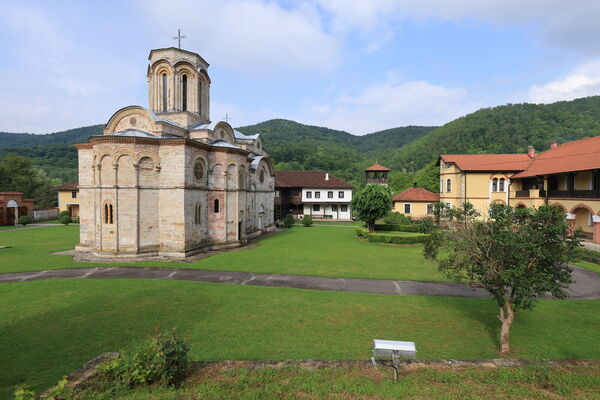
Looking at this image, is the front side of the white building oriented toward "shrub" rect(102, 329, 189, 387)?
yes

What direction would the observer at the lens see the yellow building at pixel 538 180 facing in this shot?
facing the viewer and to the left of the viewer

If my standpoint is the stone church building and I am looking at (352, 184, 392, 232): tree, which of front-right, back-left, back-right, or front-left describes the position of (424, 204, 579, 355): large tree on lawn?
front-right

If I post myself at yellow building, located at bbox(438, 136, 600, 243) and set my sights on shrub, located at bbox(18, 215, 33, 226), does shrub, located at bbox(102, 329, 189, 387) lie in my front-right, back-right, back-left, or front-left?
front-left

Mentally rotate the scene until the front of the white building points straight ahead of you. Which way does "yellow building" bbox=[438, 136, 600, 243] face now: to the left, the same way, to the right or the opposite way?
to the right

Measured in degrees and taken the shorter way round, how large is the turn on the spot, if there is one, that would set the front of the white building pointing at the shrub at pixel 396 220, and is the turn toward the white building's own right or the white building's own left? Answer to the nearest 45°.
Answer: approximately 45° to the white building's own left

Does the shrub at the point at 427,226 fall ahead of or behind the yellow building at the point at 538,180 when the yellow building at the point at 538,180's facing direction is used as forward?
ahead

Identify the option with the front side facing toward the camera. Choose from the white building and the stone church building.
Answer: the white building

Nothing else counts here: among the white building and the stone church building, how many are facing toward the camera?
1

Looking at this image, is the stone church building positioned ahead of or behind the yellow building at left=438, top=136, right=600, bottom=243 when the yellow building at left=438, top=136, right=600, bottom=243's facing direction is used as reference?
ahead

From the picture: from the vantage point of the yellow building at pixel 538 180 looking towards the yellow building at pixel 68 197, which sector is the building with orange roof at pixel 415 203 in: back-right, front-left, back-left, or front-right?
front-right

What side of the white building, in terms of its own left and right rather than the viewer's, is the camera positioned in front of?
front

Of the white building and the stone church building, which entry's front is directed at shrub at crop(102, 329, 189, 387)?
the white building

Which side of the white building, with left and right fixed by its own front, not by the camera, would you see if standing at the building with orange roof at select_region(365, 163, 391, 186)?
left
